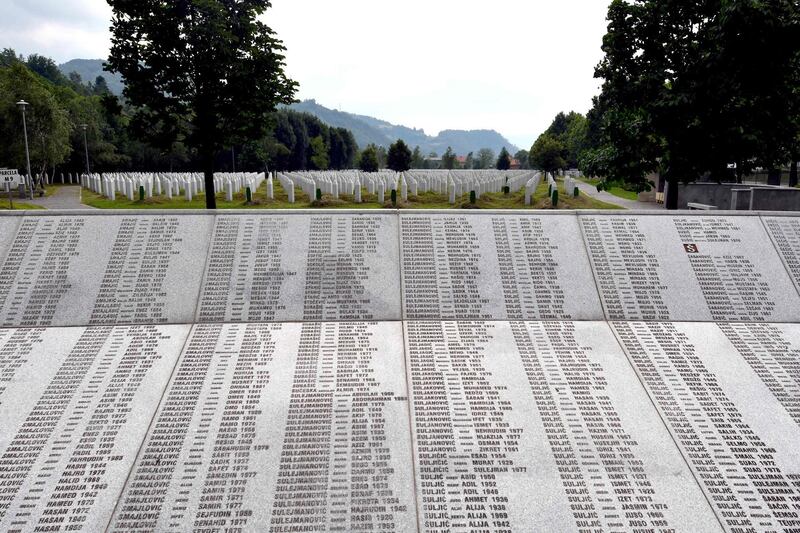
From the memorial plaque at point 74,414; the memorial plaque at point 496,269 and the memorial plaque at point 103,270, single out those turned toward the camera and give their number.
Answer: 3

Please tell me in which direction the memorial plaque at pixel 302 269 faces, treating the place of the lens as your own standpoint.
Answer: facing the viewer

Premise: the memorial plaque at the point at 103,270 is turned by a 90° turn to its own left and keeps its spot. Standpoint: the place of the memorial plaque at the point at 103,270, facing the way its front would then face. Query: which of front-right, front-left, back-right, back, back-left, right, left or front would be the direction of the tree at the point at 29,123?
left

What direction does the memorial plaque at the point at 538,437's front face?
toward the camera

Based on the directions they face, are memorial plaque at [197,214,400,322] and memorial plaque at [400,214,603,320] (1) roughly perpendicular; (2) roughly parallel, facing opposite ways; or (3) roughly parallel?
roughly parallel

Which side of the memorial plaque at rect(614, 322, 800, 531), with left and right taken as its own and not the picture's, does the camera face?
front

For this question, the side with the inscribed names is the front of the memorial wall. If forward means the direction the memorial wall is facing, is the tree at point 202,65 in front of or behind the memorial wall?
behind

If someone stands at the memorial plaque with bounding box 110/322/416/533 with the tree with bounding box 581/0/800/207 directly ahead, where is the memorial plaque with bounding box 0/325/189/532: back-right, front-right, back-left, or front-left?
back-left

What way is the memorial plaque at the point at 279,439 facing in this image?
toward the camera

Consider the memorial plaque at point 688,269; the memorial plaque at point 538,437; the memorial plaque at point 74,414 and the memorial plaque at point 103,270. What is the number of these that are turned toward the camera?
4

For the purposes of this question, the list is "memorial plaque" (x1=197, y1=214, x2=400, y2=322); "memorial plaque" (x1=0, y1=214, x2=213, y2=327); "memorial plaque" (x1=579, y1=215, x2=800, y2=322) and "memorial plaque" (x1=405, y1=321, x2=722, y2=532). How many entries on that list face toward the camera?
4

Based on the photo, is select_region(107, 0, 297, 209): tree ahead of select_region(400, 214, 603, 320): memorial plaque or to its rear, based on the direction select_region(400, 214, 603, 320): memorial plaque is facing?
to the rear

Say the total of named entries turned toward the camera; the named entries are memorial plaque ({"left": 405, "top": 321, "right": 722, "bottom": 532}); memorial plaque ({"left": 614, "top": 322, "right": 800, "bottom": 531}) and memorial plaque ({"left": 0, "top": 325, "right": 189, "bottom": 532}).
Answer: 3

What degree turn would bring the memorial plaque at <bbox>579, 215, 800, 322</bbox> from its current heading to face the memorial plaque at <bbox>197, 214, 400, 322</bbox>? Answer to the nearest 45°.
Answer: approximately 45° to its right
